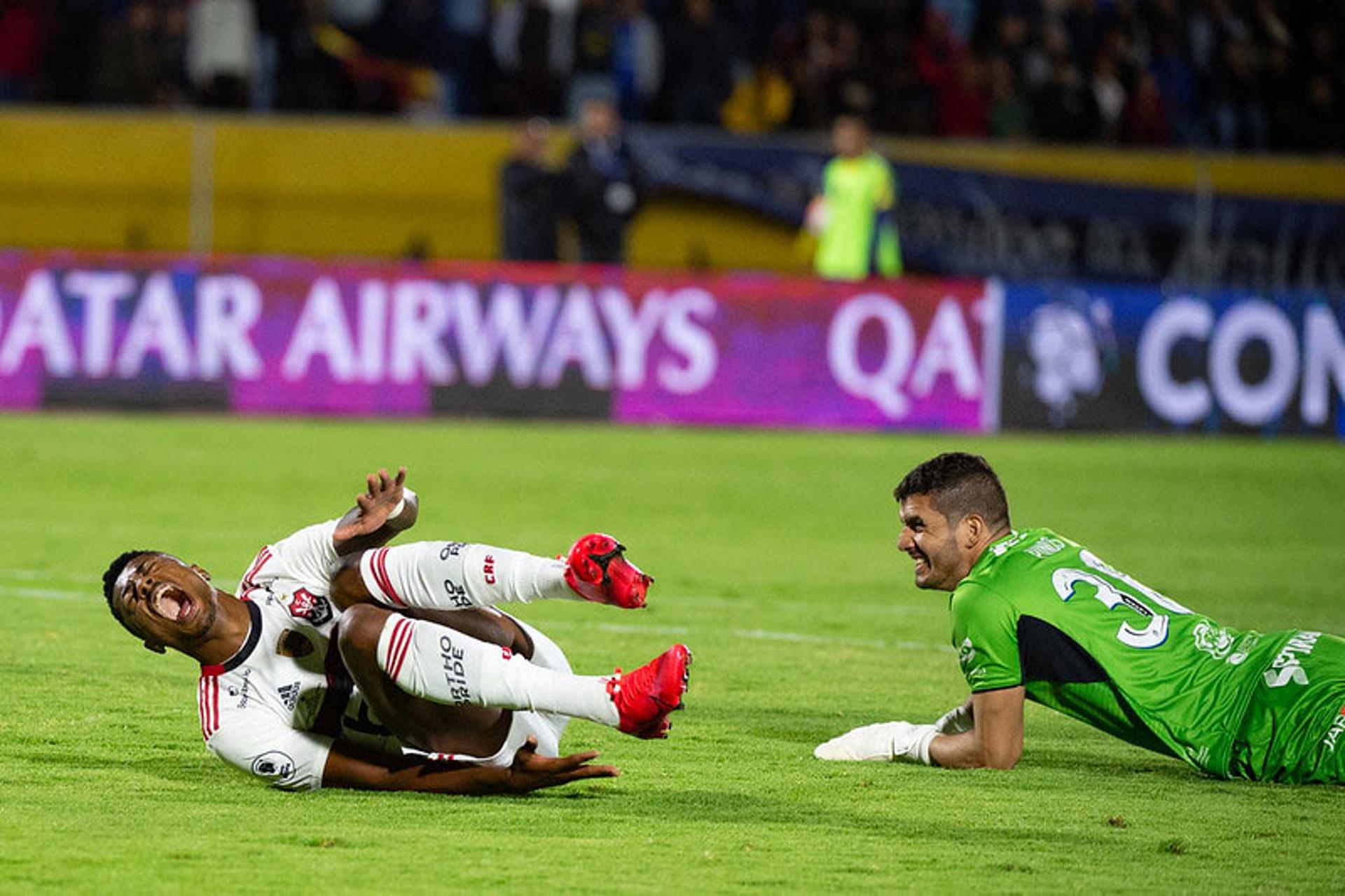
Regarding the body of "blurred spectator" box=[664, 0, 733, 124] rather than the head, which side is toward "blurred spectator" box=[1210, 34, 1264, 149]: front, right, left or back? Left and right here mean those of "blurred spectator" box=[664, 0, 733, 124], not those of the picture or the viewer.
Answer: left

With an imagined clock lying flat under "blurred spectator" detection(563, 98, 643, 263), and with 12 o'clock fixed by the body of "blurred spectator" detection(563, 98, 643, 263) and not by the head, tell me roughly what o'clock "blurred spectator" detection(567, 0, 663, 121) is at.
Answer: "blurred spectator" detection(567, 0, 663, 121) is roughly at 6 o'clock from "blurred spectator" detection(563, 98, 643, 263).

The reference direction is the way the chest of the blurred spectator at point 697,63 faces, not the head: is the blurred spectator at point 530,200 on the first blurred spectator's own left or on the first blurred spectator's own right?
on the first blurred spectator's own right

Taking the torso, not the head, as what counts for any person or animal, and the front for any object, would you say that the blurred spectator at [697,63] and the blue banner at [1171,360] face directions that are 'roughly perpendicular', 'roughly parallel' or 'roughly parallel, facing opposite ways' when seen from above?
roughly parallel

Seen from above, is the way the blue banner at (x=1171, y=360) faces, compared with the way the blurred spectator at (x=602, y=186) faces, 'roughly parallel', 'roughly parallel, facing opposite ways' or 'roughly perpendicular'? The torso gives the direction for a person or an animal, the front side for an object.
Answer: roughly parallel

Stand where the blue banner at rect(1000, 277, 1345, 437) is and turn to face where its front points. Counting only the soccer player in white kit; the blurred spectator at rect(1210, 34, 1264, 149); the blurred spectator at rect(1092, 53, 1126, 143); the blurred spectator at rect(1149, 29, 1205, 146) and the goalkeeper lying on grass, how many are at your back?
3

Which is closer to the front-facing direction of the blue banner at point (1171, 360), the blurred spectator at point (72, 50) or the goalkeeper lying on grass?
the goalkeeper lying on grass

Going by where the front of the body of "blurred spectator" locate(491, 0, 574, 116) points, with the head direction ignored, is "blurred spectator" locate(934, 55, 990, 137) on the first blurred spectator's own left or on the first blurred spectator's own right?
on the first blurred spectator's own left

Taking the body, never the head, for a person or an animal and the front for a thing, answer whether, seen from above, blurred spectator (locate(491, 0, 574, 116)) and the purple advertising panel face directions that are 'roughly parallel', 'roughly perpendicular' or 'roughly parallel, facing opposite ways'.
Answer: roughly parallel

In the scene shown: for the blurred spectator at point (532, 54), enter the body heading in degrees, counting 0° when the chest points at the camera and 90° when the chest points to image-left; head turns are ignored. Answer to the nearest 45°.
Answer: approximately 0°

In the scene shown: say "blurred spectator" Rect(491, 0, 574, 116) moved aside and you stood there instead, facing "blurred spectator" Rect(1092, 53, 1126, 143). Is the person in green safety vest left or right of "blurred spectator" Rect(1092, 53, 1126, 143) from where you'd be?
right

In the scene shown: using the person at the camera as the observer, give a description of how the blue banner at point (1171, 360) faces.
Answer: facing the viewer

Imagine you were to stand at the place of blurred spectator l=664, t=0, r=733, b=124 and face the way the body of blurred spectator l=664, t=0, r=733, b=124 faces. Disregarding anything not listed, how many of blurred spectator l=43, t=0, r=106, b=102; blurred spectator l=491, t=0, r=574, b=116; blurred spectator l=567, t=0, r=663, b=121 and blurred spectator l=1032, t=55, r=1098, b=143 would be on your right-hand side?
3

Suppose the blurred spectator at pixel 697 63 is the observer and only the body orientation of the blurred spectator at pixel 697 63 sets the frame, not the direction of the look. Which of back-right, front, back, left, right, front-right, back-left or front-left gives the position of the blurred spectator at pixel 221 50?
right

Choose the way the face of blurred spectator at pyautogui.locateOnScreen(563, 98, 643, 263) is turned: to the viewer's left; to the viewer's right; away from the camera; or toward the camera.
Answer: toward the camera

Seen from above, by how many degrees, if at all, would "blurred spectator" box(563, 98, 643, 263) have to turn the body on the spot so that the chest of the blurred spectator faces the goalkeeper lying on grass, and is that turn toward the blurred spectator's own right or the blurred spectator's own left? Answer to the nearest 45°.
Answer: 0° — they already face them

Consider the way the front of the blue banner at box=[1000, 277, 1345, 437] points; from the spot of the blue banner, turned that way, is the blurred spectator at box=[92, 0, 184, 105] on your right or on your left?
on your right

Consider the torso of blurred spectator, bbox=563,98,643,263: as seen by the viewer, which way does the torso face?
toward the camera
